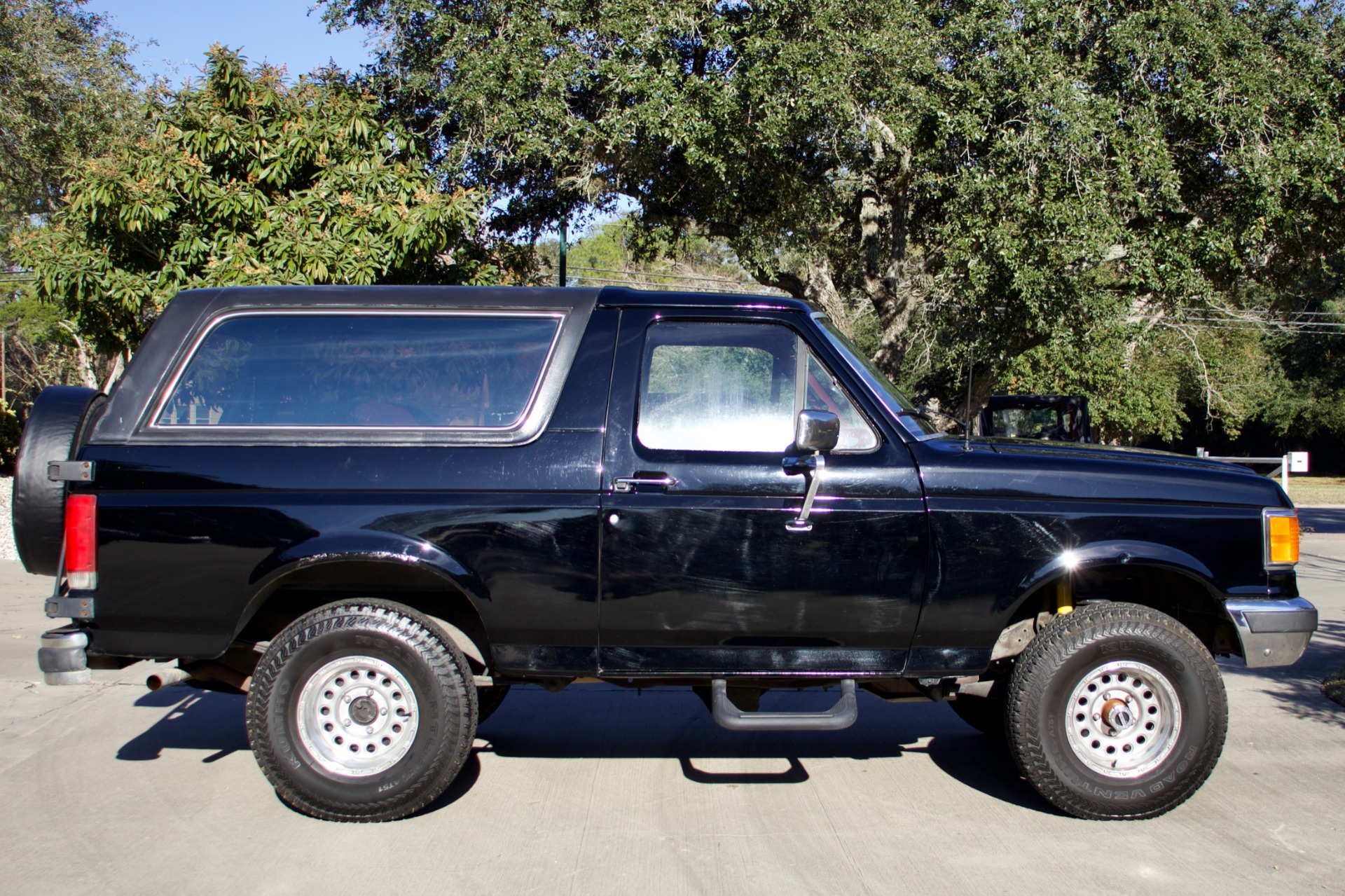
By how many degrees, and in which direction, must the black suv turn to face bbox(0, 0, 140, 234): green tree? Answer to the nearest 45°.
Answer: approximately 135° to its left

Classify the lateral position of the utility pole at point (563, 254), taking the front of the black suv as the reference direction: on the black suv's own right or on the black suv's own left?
on the black suv's own left

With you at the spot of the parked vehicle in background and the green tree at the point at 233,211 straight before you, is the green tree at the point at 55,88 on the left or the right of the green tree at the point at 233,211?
right

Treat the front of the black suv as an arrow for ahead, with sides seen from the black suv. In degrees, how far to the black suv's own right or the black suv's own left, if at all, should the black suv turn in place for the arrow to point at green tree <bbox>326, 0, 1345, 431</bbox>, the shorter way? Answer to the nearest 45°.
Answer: approximately 45° to the black suv's own left

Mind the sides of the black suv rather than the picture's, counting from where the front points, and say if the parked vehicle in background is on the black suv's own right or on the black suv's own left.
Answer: on the black suv's own left

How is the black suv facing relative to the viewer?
to the viewer's right

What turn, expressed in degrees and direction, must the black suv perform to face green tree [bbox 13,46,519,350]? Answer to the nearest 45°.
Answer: approximately 135° to its left

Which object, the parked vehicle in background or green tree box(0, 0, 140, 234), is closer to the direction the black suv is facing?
the parked vehicle in background
